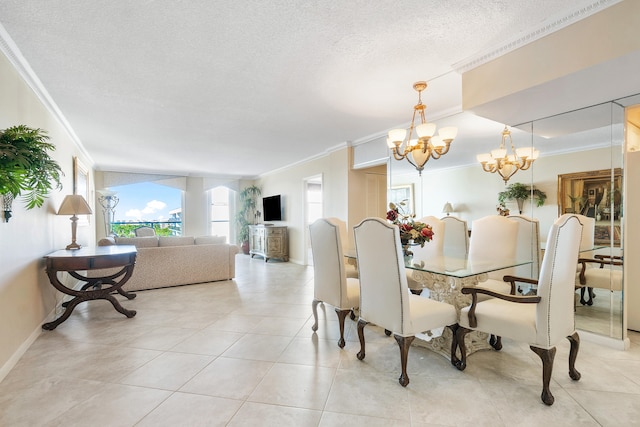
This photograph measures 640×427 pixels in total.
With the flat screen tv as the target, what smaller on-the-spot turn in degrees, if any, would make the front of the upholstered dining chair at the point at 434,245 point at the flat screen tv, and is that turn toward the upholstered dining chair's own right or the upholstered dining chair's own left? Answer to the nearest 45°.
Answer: approximately 90° to the upholstered dining chair's own right

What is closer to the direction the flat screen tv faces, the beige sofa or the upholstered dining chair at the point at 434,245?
the beige sofa

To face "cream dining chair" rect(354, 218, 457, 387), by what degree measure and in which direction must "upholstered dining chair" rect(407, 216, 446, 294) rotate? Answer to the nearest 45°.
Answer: approximately 45° to its left

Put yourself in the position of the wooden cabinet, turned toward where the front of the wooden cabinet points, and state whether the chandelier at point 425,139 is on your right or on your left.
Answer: on your left

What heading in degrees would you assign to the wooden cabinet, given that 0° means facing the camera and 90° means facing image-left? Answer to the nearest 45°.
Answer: approximately 45°

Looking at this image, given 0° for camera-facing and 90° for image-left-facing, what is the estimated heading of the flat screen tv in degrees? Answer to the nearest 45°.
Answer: approximately 45°

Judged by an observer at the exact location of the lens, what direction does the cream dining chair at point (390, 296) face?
facing away from the viewer and to the right of the viewer
